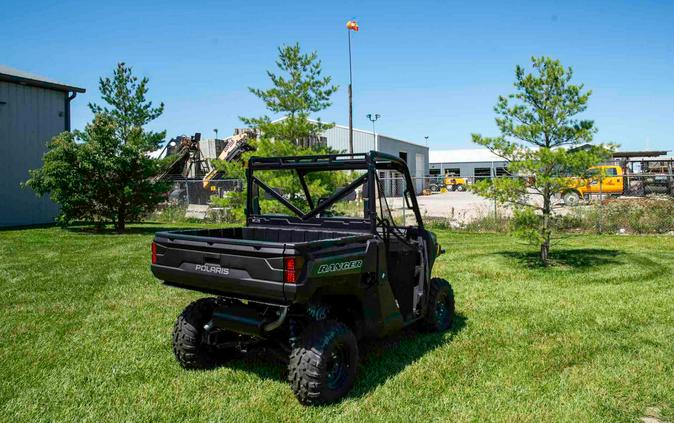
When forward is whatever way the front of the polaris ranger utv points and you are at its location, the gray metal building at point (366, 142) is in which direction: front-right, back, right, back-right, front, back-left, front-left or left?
front-left

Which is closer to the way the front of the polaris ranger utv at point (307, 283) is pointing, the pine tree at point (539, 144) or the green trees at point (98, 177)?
the pine tree

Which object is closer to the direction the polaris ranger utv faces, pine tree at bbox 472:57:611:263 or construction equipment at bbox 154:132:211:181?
the pine tree

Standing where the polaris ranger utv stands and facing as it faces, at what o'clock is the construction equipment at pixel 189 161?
The construction equipment is roughly at 10 o'clock from the polaris ranger utv.

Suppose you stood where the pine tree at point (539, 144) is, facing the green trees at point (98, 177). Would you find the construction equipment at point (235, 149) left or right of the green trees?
right

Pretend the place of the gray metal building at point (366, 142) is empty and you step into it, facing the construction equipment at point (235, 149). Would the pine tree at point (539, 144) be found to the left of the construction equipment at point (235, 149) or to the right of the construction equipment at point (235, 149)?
left

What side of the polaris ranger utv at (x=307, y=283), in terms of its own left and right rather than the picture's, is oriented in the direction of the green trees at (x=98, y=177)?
left

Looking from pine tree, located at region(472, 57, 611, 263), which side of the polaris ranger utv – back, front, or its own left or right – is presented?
front

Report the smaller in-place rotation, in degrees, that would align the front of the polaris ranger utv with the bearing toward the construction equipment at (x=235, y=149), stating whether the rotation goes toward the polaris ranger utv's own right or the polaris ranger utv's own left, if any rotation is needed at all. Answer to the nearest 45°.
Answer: approximately 45° to the polaris ranger utv's own left

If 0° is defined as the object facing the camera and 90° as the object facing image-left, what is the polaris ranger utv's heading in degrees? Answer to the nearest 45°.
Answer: approximately 225°
